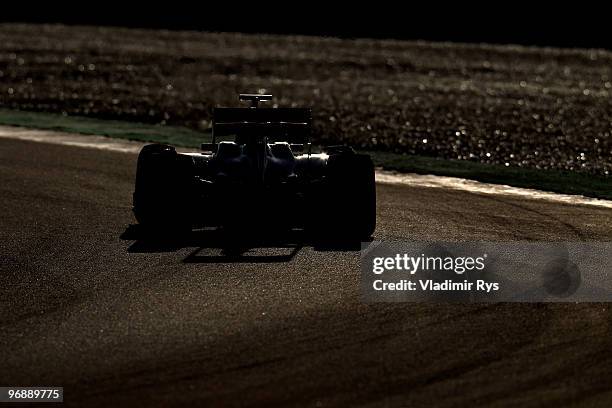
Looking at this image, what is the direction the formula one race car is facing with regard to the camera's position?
facing away from the viewer
